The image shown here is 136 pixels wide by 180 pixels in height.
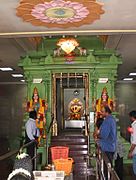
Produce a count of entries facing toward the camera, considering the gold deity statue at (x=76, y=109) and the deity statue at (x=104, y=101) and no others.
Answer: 2

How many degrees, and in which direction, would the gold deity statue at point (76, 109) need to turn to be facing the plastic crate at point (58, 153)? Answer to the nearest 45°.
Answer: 0° — it already faces it

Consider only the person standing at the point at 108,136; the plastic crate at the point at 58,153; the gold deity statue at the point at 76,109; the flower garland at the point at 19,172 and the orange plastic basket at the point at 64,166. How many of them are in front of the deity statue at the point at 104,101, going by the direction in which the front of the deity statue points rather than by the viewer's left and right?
4

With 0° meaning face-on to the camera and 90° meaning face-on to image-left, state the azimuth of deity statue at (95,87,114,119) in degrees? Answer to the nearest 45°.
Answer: approximately 0°

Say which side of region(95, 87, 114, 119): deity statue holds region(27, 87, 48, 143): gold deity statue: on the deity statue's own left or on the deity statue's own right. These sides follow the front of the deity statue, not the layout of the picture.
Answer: on the deity statue's own right

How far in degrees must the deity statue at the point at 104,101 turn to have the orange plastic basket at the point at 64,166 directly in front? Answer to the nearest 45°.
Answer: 0° — it already faces it

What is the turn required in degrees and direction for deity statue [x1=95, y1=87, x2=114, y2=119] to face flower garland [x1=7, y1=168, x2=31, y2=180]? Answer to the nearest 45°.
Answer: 0° — it already faces it

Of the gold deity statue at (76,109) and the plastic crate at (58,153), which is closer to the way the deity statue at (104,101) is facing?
the plastic crate

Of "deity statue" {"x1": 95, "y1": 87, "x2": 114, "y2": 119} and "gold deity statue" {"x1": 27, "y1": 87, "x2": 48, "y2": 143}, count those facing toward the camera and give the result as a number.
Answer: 2
